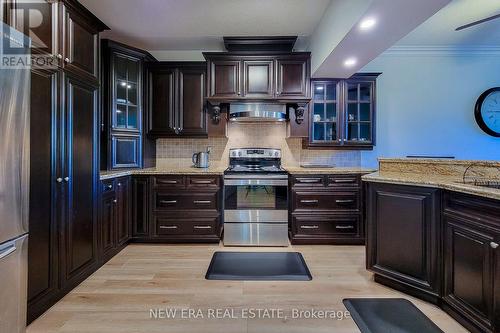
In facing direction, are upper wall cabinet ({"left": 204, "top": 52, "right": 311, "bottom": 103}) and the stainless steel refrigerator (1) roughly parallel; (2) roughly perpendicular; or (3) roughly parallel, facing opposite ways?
roughly perpendicular

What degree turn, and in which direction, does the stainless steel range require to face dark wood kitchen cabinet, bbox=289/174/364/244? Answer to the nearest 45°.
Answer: approximately 90° to its left

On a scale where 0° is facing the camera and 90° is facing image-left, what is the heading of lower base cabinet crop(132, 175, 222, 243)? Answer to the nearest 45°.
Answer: approximately 0°

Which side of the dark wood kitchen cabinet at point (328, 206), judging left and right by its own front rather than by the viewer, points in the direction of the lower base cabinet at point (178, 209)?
right

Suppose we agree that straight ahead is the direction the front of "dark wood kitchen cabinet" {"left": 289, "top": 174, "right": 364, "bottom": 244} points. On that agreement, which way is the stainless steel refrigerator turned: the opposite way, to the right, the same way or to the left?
to the left

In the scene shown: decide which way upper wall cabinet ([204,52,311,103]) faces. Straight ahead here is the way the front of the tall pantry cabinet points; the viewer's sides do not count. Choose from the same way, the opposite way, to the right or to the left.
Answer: to the right

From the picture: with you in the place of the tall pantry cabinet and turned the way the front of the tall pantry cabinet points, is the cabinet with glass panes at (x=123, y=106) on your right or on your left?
on your left

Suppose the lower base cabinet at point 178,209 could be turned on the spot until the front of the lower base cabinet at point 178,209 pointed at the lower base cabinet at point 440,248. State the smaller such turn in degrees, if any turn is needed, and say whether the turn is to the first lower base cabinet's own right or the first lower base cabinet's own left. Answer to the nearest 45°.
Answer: approximately 45° to the first lower base cabinet's own left

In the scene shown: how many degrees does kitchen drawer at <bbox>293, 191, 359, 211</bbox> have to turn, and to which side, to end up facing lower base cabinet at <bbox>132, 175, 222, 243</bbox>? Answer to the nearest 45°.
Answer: approximately 90° to its right
